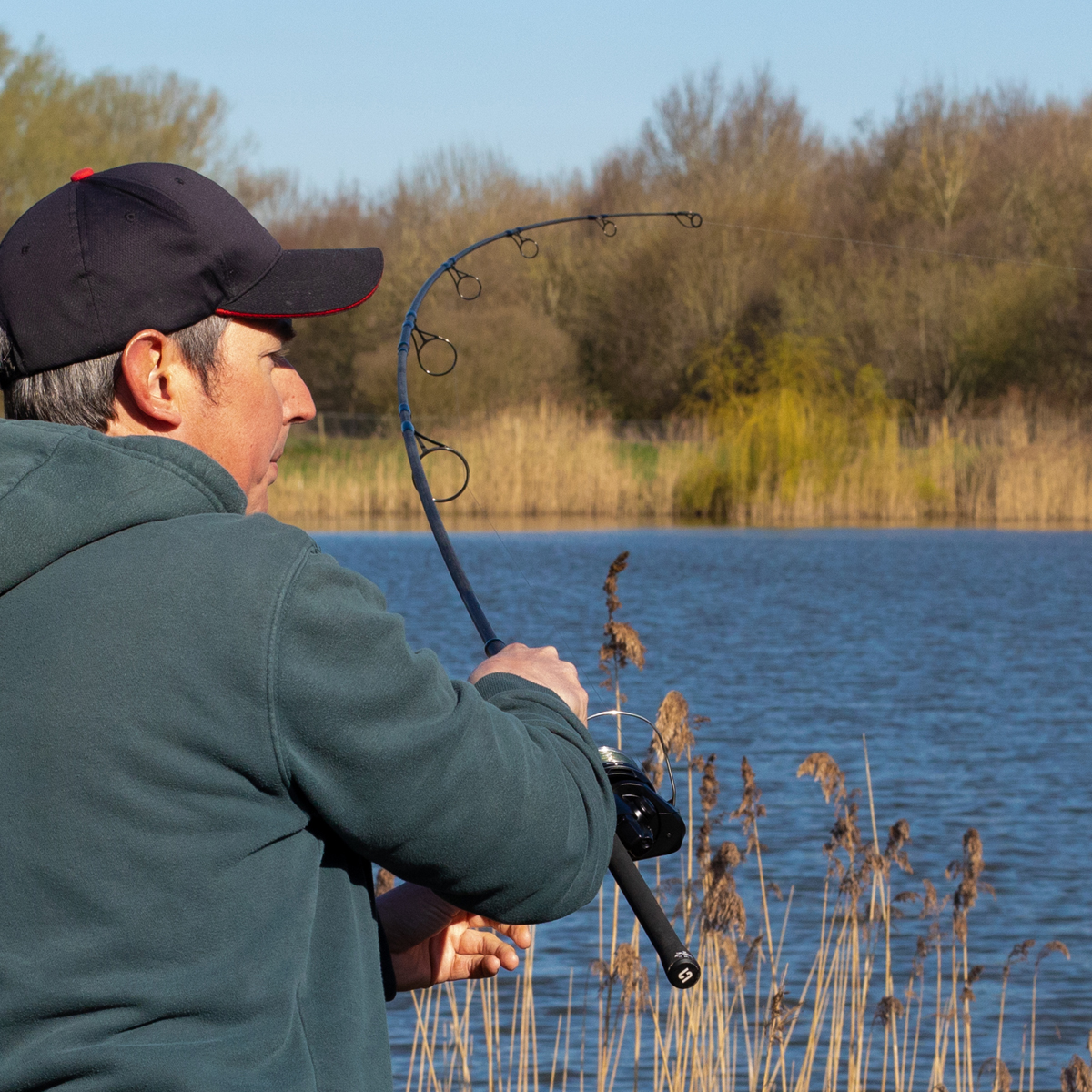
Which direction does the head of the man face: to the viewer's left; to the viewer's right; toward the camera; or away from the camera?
to the viewer's right

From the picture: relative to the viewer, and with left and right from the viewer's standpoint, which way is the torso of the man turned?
facing away from the viewer and to the right of the viewer
